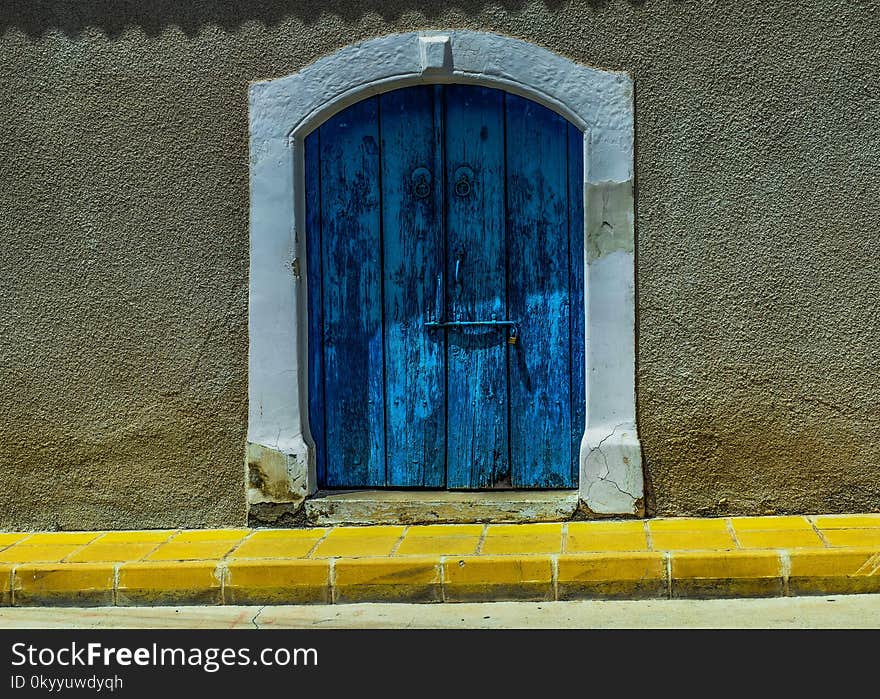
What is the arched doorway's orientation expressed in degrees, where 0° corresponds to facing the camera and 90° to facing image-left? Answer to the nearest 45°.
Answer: approximately 0°
